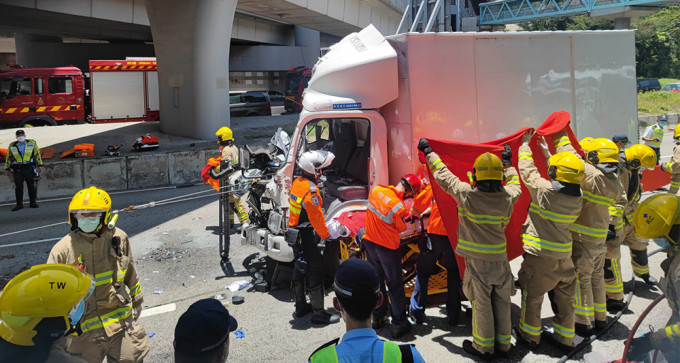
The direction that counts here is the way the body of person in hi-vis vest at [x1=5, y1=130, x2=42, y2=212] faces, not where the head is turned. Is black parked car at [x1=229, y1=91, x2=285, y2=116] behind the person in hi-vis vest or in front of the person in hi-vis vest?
behind

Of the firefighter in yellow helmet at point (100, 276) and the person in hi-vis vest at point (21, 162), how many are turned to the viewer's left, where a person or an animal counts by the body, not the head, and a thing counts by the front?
0

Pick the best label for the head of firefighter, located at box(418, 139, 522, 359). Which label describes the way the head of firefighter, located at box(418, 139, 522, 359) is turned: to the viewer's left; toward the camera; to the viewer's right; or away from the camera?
away from the camera

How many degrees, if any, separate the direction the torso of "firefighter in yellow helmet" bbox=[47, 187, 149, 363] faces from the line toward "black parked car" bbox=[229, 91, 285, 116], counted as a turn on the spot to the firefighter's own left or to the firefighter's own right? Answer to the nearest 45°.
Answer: approximately 180°

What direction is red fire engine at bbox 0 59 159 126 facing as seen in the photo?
to the viewer's left

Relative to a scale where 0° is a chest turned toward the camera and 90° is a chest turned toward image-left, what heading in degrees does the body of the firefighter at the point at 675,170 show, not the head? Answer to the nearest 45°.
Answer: approximately 90°

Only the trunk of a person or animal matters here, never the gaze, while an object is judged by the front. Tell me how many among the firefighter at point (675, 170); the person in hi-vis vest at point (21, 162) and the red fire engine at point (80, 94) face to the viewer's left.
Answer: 2

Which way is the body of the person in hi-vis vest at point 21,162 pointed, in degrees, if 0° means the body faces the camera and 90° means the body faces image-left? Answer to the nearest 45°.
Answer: approximately 0°

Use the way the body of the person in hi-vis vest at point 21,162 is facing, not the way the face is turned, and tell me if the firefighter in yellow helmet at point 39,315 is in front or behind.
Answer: in front

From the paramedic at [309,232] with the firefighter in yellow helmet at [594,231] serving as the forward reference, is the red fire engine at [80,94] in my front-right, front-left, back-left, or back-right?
back-left

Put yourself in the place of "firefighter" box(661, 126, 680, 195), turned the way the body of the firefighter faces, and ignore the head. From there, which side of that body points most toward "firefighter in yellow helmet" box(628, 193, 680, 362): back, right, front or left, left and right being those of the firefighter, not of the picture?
left

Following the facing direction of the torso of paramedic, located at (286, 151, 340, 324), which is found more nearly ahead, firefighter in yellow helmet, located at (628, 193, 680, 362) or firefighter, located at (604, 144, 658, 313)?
the firefighter

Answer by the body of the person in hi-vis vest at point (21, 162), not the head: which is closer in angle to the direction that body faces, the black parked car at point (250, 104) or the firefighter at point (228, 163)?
the firefighter
